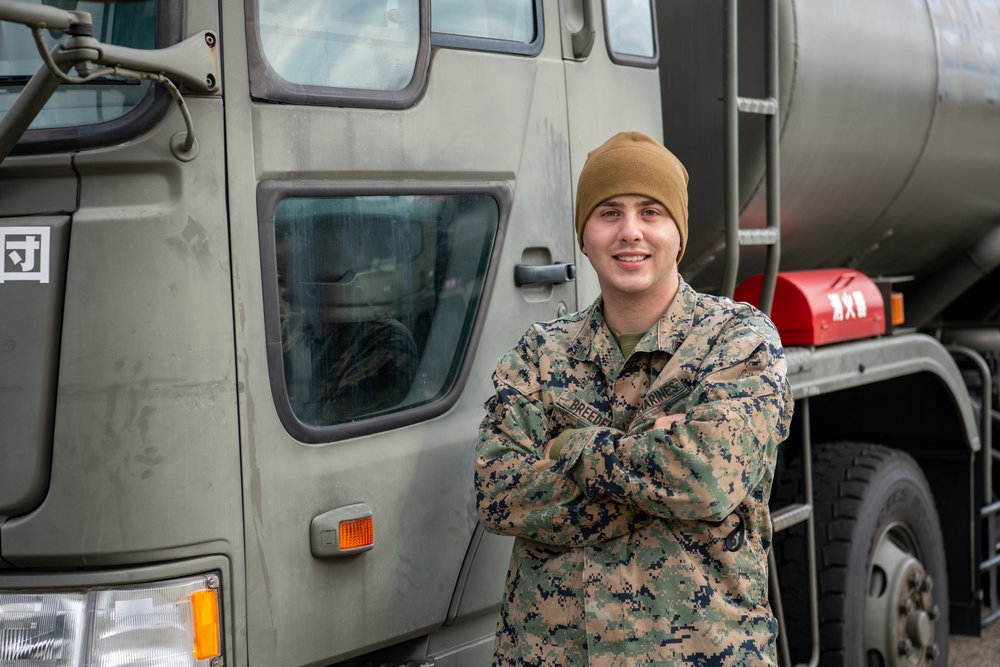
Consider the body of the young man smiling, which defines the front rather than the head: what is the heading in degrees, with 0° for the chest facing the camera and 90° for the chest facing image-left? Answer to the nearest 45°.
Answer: approximately 0°
